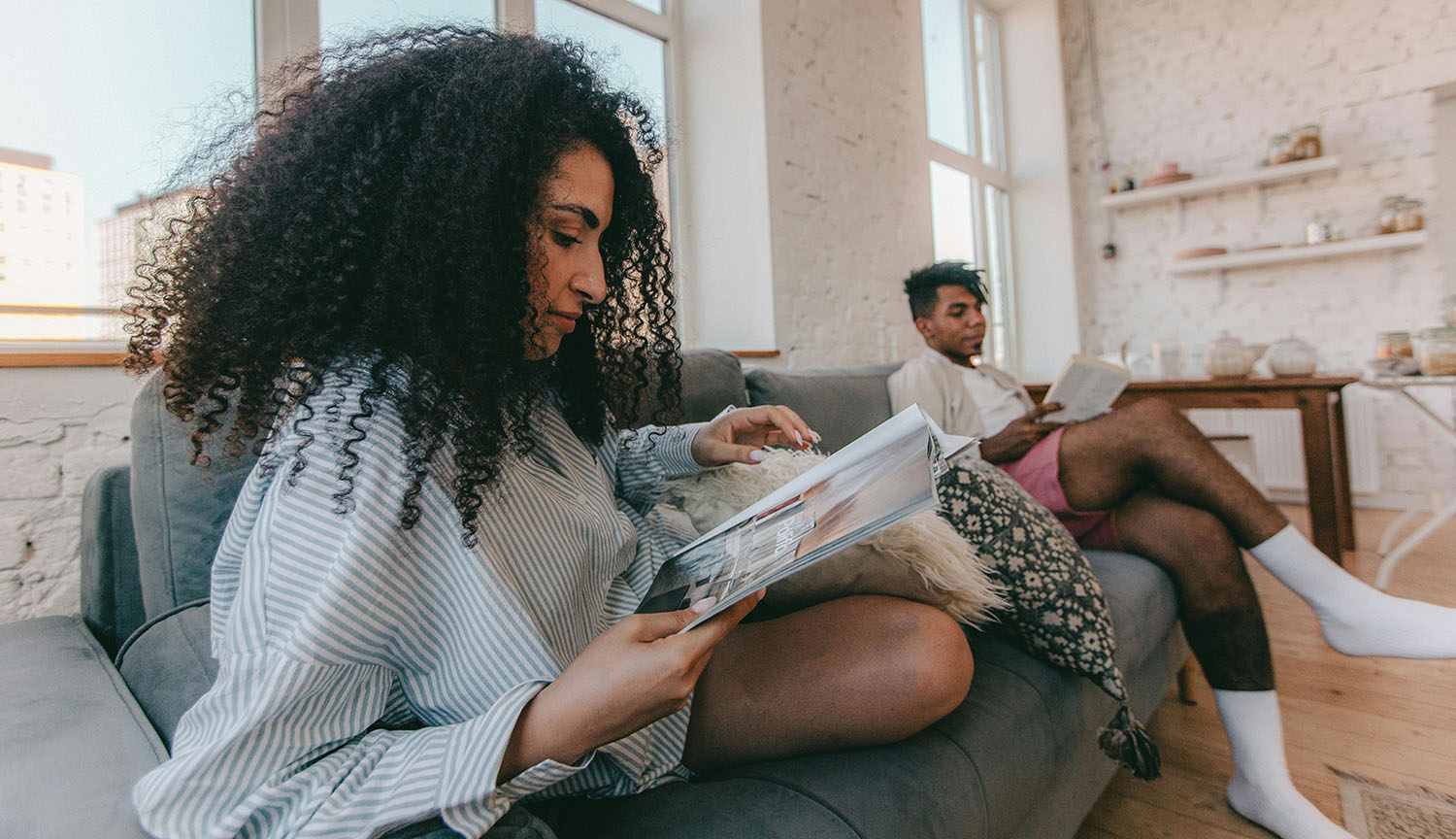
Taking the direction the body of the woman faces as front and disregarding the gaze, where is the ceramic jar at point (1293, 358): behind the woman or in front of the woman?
in front

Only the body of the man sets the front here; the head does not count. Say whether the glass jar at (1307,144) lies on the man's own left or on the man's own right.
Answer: on the man's own left

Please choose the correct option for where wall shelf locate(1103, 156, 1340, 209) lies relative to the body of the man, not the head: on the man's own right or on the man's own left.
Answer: on the man's own left

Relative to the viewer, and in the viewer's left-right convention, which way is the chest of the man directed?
facing the viewer and to the right of the viewer

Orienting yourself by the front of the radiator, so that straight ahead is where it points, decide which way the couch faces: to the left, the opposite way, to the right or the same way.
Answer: to the left

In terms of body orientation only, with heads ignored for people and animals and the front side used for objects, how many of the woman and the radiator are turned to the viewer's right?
1

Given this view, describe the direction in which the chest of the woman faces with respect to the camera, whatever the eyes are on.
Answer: to the viewer's right
